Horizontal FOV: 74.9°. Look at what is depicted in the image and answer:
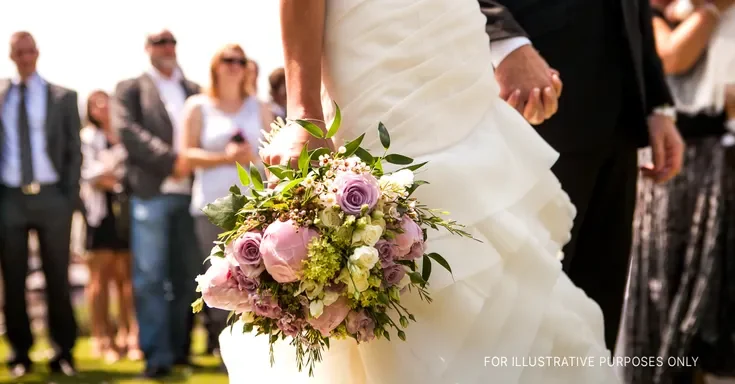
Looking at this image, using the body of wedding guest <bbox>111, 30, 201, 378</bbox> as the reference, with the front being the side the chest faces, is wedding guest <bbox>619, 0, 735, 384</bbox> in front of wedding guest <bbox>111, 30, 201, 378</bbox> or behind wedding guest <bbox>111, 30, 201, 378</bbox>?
in front

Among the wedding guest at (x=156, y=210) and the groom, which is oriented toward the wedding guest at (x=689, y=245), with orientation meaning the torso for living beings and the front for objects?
the wedding guest at (x=156, y=210)

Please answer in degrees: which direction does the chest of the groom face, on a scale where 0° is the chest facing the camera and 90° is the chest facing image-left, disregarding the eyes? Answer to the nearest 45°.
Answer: approximately 0°

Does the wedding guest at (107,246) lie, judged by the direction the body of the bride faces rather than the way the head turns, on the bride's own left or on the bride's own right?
on the bride's own right

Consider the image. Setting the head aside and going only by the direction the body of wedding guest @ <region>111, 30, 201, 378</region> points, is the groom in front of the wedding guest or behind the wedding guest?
in front

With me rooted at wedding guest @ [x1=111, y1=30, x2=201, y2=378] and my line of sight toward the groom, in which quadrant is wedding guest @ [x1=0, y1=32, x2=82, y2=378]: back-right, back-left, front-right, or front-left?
back-right

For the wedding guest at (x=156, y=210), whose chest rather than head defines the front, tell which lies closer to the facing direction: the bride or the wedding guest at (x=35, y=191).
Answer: the bride

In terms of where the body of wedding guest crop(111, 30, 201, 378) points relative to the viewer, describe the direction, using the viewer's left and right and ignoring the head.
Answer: facing the viewer and to the right of the viewer

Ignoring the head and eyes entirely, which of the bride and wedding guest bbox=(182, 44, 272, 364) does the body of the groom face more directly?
the bride

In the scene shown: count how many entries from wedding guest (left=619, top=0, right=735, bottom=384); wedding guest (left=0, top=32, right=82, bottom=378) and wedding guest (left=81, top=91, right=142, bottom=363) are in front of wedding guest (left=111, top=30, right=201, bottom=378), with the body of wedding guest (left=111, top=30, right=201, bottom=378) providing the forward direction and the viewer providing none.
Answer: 1

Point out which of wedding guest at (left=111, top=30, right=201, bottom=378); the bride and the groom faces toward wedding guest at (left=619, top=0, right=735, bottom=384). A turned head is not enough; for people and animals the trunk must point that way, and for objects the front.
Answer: wedding guest at (left=111, top=30, right=201, bottom=378)

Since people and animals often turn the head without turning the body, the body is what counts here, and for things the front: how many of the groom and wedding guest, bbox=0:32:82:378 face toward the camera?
2

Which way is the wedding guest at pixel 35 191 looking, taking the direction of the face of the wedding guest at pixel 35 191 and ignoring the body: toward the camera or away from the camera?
toward the camera

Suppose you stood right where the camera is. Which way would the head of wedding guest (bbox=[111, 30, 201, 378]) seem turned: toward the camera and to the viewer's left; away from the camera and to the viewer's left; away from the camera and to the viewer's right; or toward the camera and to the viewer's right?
toward the camera and to the viewer's right

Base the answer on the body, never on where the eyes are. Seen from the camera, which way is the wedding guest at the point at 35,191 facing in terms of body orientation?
toward the camera
